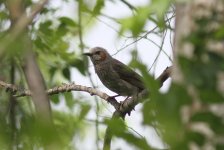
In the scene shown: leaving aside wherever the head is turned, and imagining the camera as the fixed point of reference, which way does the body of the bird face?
to the viewer's left

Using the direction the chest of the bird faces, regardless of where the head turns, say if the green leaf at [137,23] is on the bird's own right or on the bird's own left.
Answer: on the bird's own left

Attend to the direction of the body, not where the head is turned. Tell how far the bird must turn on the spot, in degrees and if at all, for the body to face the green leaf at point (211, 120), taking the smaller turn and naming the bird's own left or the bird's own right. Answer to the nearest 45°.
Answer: approximately 90° to the bird's own left

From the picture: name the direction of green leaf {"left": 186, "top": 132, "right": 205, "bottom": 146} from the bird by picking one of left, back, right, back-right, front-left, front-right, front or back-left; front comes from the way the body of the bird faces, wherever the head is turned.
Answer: left
